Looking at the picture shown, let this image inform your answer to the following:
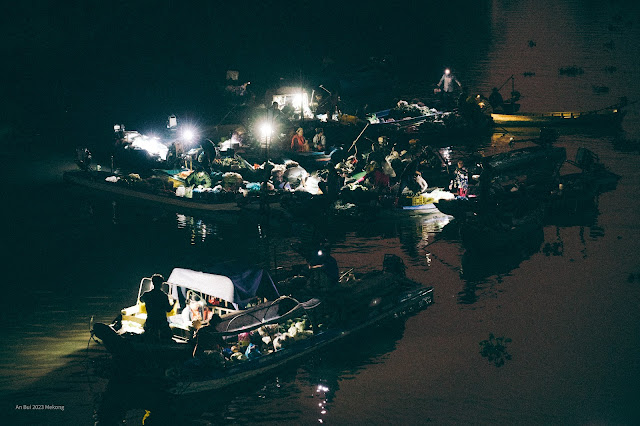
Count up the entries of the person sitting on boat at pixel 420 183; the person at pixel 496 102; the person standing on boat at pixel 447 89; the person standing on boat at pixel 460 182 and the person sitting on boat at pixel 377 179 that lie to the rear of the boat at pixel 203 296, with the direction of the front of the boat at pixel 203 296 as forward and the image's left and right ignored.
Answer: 5

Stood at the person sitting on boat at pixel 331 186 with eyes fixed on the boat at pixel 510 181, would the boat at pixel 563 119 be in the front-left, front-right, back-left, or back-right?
front-left

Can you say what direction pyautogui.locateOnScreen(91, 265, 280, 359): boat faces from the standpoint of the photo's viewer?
facing the viewer and to the left of the viewer

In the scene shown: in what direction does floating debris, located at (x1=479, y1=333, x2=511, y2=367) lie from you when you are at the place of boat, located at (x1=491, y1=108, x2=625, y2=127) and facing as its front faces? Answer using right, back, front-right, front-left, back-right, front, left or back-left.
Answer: right

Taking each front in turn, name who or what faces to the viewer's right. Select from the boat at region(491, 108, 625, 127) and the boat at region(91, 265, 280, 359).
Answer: the boat at region(491, 108, 625, 127)

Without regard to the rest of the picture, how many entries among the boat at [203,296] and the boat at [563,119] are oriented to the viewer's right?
1

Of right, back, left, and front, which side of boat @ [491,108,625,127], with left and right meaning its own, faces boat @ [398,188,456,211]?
right

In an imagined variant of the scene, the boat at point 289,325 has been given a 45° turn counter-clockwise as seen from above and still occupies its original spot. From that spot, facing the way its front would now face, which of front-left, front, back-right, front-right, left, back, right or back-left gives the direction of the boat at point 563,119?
back-left

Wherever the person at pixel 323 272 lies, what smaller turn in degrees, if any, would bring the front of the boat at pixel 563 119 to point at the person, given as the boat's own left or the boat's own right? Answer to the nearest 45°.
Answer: approximately 90° to the boat's own right

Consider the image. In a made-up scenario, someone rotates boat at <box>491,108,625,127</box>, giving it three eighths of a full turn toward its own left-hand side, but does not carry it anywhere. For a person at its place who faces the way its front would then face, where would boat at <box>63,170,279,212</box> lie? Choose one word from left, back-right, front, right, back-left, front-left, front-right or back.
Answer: left

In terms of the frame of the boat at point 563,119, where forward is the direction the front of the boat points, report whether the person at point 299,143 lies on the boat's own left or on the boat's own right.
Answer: on the boat's own right

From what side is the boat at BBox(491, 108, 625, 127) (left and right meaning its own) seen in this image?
right
